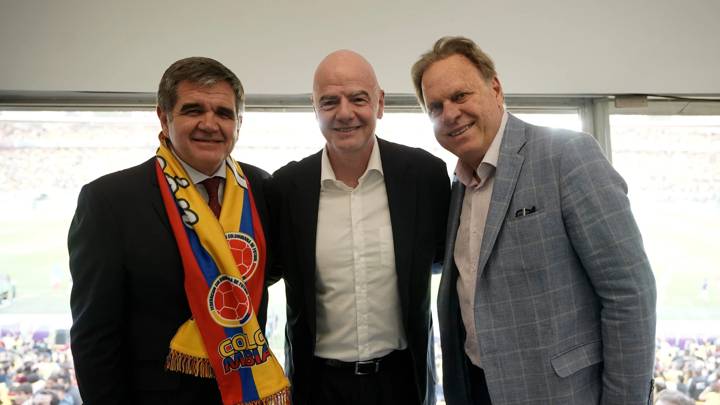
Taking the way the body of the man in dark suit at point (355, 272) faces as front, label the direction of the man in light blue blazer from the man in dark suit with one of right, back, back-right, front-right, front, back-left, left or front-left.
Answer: front-left

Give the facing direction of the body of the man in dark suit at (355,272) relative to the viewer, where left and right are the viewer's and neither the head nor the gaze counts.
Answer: facing the viewer

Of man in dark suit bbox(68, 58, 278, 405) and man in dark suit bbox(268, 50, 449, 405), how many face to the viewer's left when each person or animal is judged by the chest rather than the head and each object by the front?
0

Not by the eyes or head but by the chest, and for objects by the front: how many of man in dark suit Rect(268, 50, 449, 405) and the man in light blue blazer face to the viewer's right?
0

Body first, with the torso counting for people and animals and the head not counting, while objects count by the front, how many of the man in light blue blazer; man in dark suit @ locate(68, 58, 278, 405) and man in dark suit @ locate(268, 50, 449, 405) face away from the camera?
0

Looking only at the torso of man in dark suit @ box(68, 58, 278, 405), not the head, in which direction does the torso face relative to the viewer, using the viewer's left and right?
facing the viewer and to the right of the viewer

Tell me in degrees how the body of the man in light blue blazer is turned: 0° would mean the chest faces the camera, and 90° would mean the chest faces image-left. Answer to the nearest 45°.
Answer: approximately 45°

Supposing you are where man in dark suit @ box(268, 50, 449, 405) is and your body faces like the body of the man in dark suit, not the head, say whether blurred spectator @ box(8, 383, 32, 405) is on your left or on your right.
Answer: on your right

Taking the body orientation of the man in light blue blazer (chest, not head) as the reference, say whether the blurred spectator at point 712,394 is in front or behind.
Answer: behind
